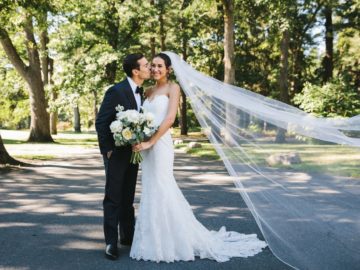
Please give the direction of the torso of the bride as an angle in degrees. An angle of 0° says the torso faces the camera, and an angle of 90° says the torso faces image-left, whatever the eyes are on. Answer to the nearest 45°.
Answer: approximately 45°

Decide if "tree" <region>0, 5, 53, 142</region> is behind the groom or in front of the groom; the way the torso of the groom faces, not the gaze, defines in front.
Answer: behind

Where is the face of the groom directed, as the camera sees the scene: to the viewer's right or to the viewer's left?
to the viewer's right

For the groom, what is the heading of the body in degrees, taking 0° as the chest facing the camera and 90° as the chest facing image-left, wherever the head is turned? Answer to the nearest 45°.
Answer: approximately 315°
